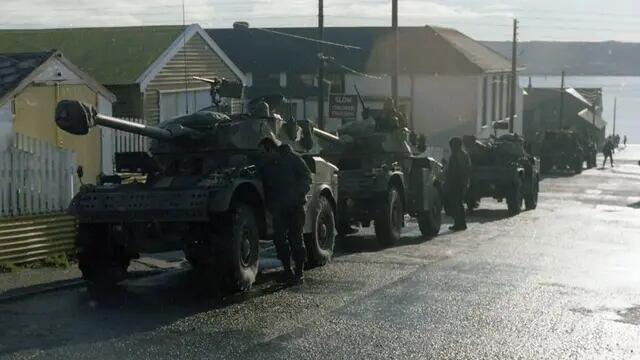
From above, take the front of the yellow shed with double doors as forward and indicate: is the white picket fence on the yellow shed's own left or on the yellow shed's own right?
on the yellow shed's own right

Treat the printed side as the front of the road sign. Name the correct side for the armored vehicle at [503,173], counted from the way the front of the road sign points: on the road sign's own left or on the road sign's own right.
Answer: on the road sign's own left

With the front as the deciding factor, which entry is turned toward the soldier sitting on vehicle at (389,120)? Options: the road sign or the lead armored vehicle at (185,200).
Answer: the road sign

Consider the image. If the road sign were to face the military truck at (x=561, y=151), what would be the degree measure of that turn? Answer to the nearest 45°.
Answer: approximately 135° to its left

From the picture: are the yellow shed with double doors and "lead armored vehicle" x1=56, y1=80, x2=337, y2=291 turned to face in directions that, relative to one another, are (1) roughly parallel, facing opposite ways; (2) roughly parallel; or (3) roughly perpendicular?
roughly perpendicular

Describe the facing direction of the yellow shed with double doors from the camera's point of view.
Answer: facing the viewer and to the right of the viewer

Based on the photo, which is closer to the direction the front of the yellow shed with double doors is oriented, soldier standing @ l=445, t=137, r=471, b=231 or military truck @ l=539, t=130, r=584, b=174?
the soldier standing

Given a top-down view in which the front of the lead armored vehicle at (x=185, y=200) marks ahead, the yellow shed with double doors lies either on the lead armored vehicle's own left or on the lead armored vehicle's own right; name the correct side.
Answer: on the lead armored vehicle's own right
